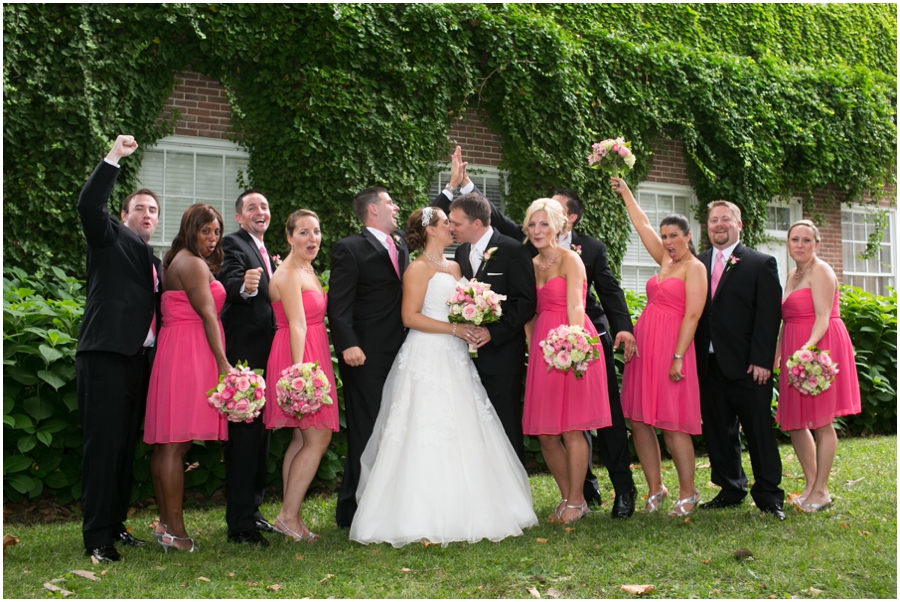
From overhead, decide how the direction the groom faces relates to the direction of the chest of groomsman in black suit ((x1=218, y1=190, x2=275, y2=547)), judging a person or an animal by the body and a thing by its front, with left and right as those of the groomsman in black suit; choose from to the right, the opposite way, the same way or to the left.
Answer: to the right

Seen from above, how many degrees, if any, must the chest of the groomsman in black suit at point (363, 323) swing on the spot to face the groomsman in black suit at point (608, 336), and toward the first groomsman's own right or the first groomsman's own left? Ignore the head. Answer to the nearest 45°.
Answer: approximately 45° to the first groomsman's own left

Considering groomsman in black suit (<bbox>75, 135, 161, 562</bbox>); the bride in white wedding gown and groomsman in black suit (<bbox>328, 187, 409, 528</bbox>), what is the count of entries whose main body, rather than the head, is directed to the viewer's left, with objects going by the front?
0

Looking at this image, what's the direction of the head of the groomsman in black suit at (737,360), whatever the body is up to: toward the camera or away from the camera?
toward the camera

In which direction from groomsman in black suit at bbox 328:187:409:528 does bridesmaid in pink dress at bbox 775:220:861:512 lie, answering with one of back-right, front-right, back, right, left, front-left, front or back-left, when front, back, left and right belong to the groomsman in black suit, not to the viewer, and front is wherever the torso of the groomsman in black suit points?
front-left

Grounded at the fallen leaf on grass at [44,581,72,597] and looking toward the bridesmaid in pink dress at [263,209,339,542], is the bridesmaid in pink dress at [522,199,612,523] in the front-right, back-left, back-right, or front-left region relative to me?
front-right

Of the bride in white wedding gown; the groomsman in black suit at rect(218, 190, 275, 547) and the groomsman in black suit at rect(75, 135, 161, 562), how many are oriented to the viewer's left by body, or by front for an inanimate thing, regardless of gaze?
0

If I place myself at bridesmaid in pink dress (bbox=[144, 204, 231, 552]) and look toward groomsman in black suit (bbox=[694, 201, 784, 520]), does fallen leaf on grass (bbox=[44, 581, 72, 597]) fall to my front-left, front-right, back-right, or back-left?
back-right

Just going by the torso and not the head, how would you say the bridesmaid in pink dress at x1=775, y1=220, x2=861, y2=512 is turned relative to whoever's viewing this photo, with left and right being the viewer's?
facing the viewer and to the left of the viewer

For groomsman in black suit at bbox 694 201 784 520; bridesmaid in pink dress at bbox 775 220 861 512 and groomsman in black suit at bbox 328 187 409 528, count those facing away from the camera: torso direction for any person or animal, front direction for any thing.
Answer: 0

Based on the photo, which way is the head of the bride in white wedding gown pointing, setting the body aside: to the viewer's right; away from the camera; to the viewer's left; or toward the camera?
to the viewer's right

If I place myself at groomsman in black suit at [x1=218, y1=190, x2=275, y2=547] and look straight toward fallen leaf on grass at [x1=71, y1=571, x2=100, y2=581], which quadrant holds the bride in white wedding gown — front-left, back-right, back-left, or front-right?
back-left
